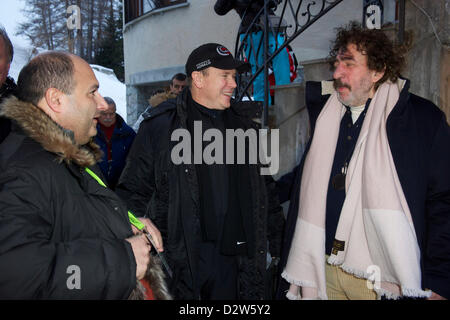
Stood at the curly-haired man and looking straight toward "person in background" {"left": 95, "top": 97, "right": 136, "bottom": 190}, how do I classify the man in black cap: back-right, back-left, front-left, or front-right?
front-left

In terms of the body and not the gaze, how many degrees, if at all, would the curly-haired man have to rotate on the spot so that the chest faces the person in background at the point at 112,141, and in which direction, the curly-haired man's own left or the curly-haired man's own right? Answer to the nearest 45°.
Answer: approximately 90° to the curly-haired man's own right

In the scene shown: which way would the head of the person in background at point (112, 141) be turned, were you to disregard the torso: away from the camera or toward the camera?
toward the camera

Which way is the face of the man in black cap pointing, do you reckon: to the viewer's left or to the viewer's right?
to the viewer's right

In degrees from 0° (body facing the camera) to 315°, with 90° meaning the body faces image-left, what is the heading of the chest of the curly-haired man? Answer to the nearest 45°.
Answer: approximately 45°

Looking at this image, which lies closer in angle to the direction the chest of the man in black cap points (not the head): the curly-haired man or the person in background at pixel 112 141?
the curly-haired man

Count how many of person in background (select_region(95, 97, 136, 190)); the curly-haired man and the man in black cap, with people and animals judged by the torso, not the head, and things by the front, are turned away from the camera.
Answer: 0

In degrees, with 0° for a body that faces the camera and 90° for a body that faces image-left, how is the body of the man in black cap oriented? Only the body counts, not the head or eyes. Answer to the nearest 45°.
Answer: approximately 315°

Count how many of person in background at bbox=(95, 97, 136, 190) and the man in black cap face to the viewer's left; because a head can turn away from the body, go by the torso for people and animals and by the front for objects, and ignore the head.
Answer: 0

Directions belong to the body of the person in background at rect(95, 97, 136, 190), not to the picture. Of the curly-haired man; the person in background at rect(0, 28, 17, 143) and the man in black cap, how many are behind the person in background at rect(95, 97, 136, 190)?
0

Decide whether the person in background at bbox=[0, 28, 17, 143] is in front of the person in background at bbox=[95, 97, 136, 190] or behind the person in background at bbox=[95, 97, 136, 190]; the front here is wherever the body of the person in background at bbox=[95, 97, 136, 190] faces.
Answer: in front

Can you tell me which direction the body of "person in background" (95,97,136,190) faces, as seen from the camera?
toward the camera
